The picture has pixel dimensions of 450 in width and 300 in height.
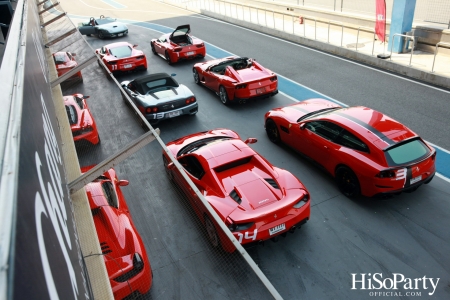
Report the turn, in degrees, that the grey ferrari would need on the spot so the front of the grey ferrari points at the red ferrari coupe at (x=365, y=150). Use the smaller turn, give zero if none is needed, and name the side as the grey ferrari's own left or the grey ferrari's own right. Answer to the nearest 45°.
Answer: approximately 180°

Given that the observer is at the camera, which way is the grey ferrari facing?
facing away from the viewer and to the left of the viewer

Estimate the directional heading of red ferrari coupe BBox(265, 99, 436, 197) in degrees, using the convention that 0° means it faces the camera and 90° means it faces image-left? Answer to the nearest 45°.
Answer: approximately 135°

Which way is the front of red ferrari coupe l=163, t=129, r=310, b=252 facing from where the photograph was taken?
facing away from the viewer and to the left of the viewer

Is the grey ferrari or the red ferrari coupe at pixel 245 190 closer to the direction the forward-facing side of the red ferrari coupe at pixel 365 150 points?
the grey ferrari

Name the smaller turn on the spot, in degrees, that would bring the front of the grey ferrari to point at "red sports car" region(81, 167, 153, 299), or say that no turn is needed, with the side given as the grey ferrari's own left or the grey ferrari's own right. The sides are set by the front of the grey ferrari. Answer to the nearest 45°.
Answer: approximately 135° to the grey ferrari's own left

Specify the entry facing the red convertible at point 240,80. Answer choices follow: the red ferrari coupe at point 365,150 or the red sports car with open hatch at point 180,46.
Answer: the red ferrari coupe

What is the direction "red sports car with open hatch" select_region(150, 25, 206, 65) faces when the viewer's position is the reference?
facing away from the viewer and to the left of the viewer

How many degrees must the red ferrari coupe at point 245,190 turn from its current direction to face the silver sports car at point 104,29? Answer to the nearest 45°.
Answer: approximately 45° to its right

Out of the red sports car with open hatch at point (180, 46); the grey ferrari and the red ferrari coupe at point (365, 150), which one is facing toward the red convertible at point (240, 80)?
the red ferrari coupe

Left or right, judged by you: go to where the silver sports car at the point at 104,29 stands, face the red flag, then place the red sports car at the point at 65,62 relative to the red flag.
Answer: right

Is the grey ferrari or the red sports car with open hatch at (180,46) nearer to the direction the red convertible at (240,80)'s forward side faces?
the red sports car with open hatch

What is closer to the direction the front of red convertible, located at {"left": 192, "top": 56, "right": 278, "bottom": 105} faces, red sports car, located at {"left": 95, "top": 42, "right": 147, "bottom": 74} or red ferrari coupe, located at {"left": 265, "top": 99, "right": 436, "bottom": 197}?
the red sports car

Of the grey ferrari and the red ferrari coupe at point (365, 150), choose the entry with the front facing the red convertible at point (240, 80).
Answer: the red ferrari coupe
